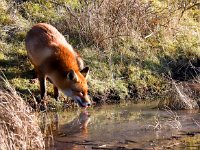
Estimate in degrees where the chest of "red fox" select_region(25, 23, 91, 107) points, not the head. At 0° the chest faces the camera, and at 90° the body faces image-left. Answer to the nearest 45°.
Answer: approximately 315°
